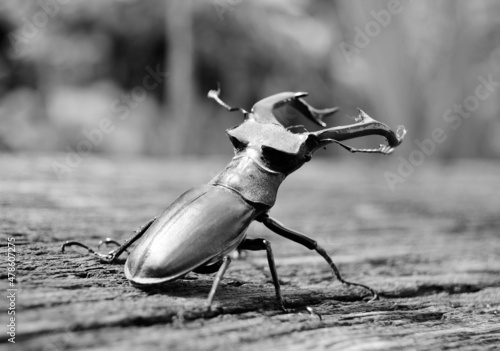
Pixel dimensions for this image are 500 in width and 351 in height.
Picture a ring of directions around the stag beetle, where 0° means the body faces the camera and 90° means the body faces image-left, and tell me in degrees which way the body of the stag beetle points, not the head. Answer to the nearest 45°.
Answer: approximately 225°
